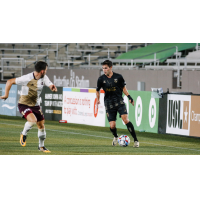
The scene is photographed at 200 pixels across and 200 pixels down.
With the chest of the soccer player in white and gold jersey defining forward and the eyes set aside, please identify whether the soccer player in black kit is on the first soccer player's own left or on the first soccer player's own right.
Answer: on the first soccer player's own left

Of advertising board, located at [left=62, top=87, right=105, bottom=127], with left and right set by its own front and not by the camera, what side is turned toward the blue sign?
right

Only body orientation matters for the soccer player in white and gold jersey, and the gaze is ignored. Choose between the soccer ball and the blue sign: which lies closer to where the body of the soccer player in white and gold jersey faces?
the soccer ball

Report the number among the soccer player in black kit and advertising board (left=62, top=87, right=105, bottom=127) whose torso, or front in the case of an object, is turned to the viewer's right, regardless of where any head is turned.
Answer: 0

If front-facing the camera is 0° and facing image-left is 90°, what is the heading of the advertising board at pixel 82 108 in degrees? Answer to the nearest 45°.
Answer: approximately 45°

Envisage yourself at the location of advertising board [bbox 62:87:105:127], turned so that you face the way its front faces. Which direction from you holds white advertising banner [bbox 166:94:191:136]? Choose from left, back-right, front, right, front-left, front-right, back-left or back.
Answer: left

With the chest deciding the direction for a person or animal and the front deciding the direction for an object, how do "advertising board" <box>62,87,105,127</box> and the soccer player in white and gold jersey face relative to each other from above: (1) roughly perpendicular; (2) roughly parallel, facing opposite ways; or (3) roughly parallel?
roughly perpendicular

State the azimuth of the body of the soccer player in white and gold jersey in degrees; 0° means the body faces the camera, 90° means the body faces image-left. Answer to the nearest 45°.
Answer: approximately 315°
